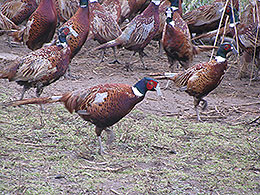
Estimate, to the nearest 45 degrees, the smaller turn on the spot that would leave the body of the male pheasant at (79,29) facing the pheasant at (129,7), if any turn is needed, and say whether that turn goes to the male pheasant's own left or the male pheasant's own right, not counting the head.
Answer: approximately 45° to the male pheasant's own left

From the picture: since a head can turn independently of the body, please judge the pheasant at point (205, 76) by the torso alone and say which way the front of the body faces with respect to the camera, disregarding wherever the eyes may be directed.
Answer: to the viewer's right

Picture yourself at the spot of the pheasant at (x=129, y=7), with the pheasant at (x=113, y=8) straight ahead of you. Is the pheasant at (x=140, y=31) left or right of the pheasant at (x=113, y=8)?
left

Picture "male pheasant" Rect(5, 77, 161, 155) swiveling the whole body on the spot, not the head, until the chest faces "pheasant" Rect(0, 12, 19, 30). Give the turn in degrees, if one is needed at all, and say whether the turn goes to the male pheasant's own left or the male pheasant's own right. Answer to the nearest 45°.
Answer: approximately 135° to the male pheasant's own left

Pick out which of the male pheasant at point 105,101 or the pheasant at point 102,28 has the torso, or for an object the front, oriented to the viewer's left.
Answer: the pheasant

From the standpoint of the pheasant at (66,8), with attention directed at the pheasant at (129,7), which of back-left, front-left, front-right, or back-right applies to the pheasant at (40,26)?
back-right
